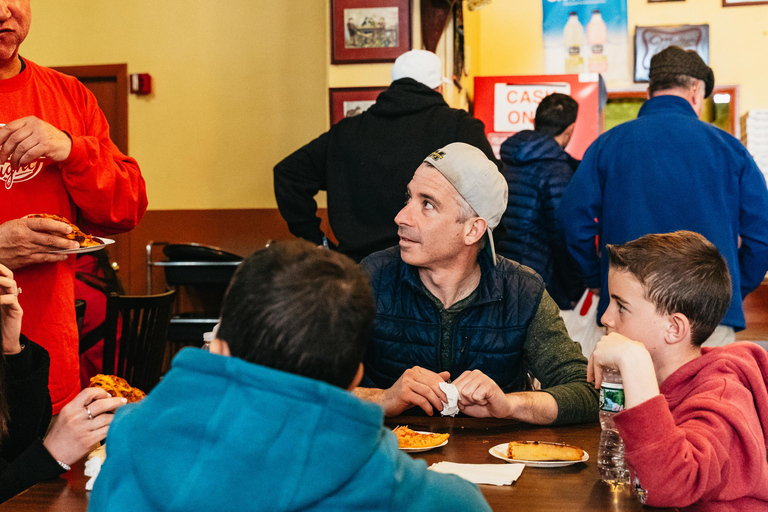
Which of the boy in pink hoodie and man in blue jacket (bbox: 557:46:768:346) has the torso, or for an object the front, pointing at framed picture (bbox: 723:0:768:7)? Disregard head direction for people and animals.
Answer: the man in blue jacket

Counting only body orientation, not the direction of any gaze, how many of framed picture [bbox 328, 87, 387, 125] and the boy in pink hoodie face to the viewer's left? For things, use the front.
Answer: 1

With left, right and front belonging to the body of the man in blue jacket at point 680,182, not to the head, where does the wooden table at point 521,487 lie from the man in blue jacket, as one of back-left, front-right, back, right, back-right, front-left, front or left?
back

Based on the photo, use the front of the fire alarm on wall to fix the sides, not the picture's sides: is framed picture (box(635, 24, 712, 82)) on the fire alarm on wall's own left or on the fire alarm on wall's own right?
on the fire alarm on wall's own left

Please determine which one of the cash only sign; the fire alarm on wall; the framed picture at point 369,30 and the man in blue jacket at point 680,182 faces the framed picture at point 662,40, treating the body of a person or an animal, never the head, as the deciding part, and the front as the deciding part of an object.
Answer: the man in blue jacket

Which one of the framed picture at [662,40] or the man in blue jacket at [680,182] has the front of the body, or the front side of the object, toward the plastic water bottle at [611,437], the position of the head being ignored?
the framed picture

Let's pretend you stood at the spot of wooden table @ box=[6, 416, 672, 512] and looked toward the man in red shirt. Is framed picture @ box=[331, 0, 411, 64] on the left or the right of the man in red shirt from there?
right

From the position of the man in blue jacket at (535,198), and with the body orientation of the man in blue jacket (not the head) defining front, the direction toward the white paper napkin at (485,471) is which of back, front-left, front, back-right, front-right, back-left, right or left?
back-right

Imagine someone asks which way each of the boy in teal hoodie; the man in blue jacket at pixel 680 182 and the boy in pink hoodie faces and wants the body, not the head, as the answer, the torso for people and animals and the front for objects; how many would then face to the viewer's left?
1

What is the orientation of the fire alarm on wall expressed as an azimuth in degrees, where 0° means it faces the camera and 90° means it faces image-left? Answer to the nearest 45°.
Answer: approximately 0°

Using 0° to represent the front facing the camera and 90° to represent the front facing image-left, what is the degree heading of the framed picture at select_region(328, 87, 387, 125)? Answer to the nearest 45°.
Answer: approximately 0°

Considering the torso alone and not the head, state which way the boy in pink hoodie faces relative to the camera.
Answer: to the viewer's left

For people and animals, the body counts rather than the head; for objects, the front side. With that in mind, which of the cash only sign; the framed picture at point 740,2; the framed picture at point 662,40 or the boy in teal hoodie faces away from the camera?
the boy in teal hoodie
